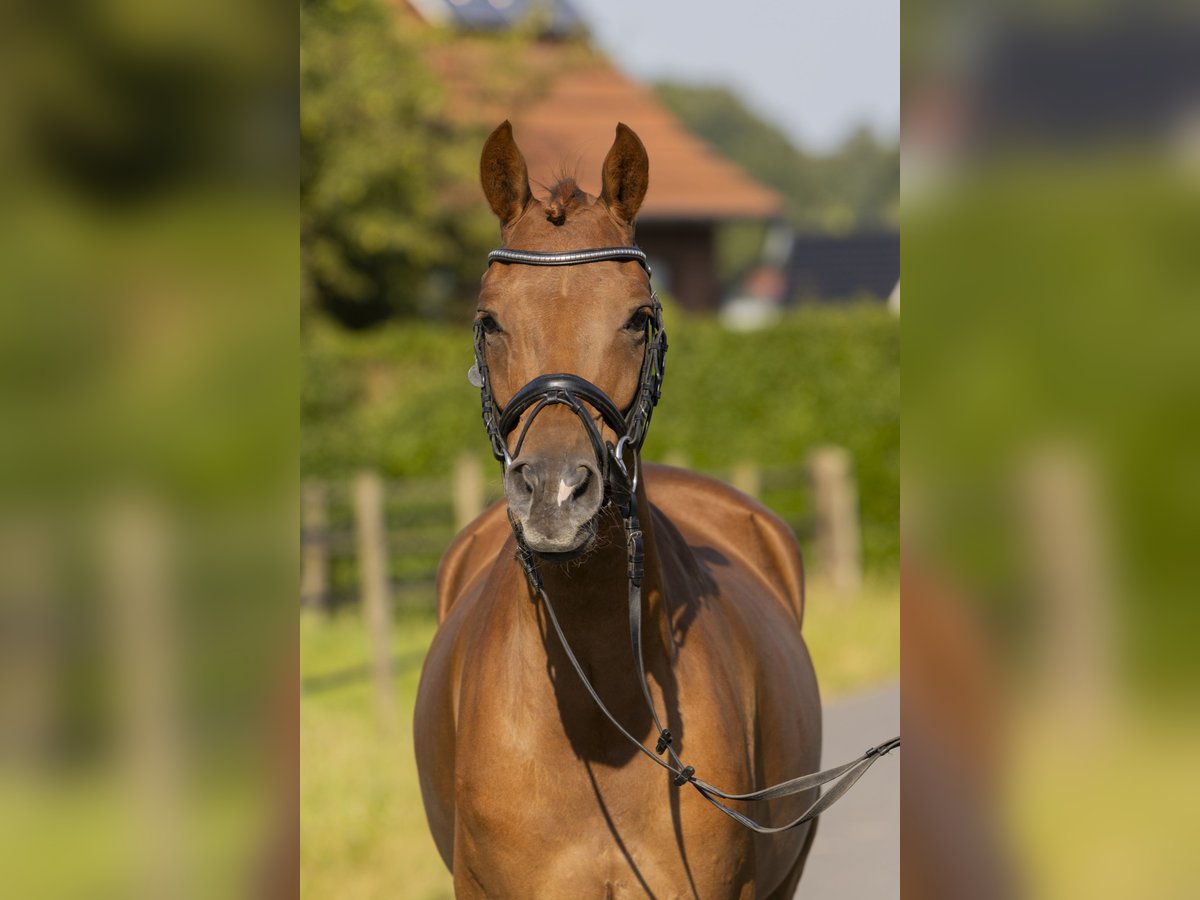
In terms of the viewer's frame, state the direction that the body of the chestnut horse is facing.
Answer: toward the camera

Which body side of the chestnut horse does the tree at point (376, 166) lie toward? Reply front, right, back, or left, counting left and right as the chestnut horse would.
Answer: back

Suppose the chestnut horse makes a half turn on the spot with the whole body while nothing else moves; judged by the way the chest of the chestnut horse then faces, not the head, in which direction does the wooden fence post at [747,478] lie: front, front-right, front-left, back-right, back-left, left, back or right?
front

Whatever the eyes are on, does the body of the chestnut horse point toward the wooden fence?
no

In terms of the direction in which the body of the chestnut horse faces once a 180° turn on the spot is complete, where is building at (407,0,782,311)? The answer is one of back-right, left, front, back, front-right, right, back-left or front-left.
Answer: front
